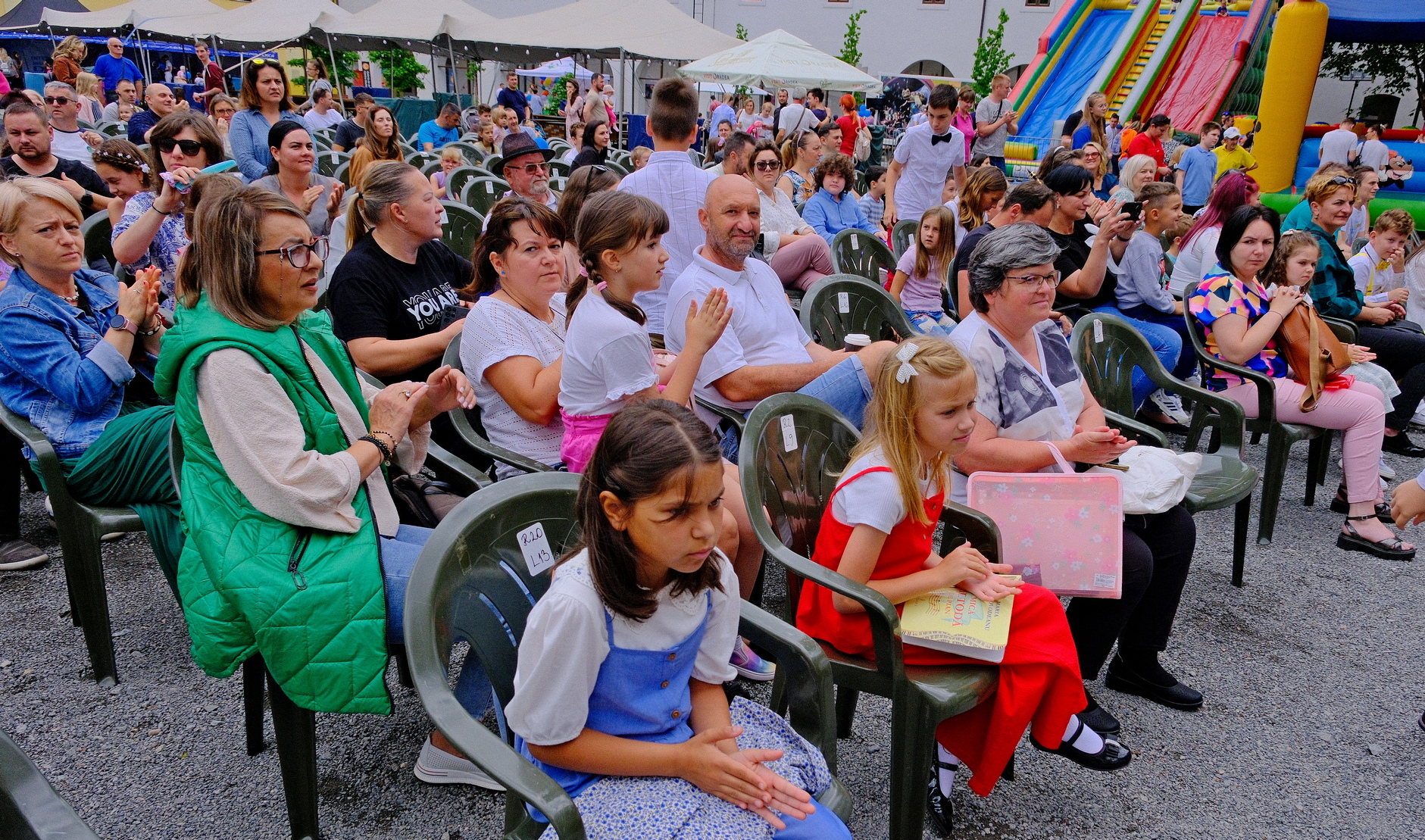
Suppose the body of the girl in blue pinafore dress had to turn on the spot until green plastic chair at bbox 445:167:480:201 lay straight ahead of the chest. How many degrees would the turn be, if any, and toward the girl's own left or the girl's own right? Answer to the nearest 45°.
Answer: approximately 135° to the girl's own left
